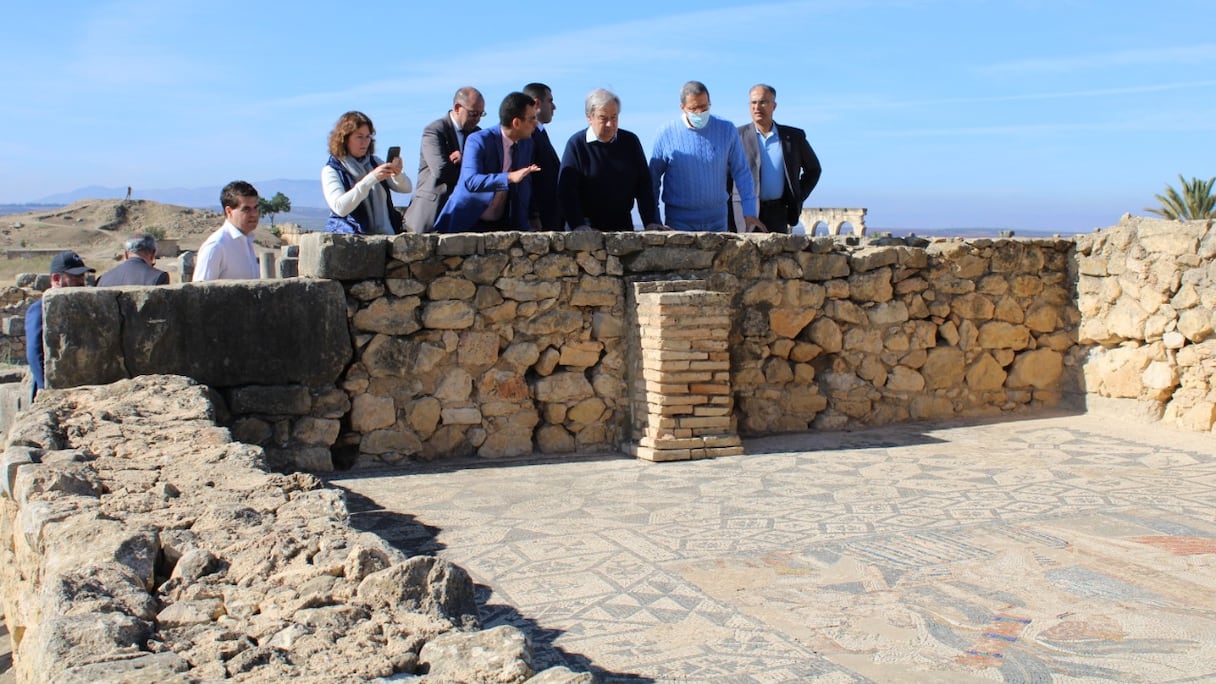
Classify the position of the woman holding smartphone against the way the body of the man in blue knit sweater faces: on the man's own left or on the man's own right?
on the man's own right

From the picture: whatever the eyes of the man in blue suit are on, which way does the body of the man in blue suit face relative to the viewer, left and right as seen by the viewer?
facing the viewer and to the right of the viewer

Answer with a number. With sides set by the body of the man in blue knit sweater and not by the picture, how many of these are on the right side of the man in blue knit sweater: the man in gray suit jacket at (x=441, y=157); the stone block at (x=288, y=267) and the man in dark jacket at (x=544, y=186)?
3

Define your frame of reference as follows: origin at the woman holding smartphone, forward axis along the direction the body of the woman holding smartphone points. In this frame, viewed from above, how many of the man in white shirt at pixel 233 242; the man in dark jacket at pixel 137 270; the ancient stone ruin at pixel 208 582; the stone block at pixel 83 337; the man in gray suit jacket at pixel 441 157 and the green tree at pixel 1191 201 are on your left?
2

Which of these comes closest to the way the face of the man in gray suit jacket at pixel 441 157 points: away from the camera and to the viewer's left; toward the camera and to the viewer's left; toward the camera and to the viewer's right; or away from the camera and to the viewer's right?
toward the camera and to the viewer's right

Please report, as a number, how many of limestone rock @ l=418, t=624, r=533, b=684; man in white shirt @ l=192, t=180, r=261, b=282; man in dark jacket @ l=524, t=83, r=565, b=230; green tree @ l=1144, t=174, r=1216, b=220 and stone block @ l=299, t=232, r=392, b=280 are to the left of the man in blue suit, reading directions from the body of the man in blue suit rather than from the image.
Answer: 2

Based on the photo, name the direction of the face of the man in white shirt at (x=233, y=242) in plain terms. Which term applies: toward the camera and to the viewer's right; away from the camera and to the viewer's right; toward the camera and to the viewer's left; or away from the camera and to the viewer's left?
toward the camera and to the viewer's right

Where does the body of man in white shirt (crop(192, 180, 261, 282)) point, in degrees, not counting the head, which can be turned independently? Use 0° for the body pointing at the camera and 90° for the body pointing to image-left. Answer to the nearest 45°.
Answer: approximately 315°

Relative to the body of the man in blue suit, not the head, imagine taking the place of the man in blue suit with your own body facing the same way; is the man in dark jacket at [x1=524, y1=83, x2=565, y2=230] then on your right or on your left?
on your left

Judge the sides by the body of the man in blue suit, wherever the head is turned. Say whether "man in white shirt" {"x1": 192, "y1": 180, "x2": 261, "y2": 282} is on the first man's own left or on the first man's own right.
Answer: on the first man's own right

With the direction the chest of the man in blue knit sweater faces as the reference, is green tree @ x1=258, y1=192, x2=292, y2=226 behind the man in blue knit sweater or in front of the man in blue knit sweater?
behind
